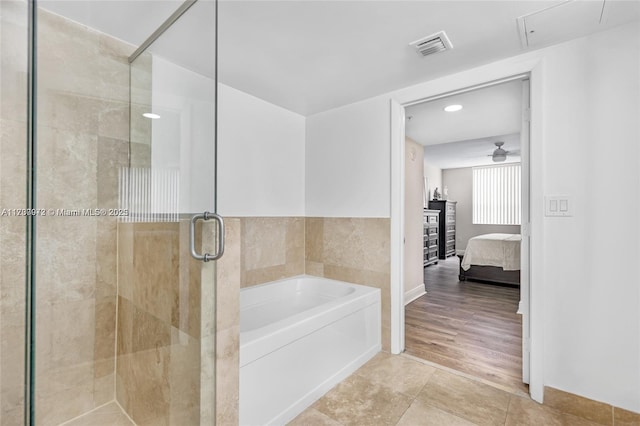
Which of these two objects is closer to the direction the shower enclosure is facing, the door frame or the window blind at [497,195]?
the door frame

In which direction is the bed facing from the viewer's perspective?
to the viewer's left

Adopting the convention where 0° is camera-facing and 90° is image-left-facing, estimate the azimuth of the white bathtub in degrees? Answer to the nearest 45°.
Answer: approximately 315°

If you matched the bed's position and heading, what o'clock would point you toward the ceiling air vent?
The ceiling air vent is roughly at 9 o'clock from the bed.

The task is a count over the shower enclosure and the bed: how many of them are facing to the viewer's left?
1

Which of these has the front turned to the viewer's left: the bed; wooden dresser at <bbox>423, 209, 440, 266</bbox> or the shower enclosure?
the bed

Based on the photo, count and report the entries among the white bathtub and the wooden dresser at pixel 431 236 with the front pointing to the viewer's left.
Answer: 0

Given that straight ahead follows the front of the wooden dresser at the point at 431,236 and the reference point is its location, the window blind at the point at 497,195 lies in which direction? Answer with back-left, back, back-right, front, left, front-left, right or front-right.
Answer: left

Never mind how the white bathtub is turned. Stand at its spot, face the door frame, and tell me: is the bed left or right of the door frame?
left

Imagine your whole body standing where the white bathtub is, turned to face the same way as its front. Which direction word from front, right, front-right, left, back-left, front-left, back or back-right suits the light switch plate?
front-left

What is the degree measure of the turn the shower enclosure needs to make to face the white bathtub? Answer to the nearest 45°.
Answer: approximately 45° to its left

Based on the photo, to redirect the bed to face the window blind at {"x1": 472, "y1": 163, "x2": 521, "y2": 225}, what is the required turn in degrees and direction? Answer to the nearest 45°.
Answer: approximately 90° to its right

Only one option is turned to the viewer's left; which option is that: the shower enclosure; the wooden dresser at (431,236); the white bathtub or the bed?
the bed

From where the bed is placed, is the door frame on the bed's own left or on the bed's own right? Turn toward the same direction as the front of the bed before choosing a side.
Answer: on the bed's own left
